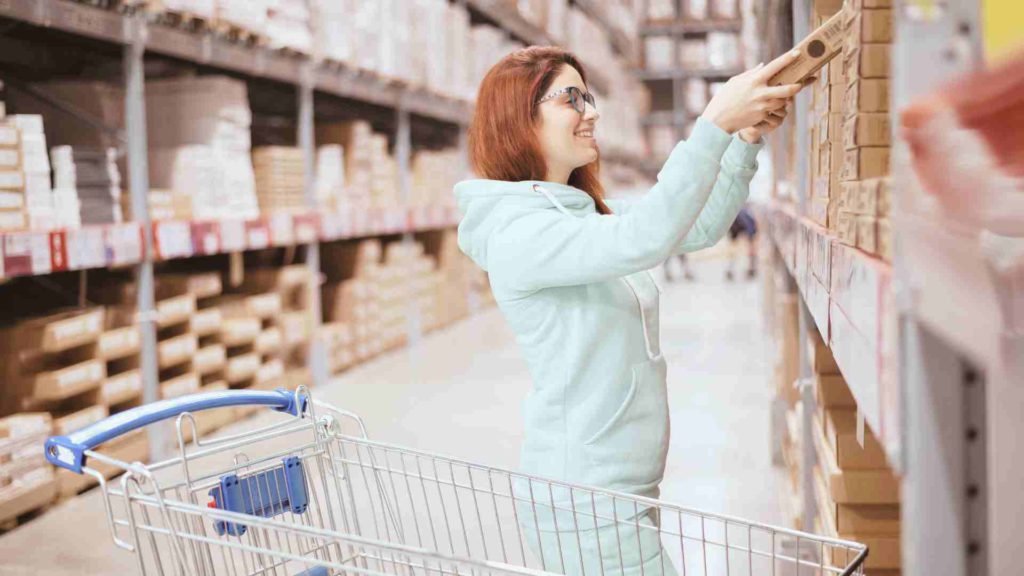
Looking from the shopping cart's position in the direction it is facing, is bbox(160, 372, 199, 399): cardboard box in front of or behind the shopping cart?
behind

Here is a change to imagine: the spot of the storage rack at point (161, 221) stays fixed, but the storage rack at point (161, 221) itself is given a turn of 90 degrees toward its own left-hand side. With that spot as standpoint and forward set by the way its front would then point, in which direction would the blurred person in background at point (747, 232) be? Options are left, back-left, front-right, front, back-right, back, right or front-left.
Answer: front

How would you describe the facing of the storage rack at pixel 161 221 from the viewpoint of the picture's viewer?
facing the viewer and to the right of the viewer

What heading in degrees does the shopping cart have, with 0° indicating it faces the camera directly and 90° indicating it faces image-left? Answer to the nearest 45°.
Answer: approximately 315°

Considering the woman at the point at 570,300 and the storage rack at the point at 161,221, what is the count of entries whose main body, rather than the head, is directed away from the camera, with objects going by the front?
0

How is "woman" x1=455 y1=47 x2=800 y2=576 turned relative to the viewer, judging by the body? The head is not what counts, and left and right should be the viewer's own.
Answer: facing to the right of the viewer

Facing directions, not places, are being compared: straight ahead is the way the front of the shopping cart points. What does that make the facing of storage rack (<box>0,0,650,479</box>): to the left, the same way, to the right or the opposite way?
the same way

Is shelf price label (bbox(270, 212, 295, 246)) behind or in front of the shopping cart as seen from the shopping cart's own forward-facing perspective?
behind

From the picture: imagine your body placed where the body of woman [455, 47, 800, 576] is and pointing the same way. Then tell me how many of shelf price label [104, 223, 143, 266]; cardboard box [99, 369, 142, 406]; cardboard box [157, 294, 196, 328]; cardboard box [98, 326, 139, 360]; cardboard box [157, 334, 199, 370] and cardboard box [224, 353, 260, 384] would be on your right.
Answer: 0

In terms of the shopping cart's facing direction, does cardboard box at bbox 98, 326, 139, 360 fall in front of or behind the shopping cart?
behind

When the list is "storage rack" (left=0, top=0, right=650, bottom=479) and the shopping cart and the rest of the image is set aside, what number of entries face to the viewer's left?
0

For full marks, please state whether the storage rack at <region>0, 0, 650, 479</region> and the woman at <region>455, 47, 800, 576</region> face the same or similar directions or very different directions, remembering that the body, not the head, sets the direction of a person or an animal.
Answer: same or similar directions

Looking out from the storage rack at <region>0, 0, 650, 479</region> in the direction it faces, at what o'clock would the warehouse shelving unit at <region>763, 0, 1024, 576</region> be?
The warehouse shelving unit is roughly at 1 o'clock from the storage rack.

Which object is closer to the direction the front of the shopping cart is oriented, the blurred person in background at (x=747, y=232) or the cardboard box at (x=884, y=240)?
the cardboard box

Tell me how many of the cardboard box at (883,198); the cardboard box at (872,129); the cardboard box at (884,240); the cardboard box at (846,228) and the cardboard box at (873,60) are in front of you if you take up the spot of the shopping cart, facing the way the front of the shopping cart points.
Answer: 5

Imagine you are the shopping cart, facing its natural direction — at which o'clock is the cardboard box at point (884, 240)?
The cardboard box is roughly at 12 o'clock from the shopping cart.

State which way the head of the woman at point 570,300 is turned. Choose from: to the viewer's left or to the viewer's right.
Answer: to the viewer's right

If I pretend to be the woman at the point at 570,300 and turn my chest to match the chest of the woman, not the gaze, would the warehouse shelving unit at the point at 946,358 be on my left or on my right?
on my right

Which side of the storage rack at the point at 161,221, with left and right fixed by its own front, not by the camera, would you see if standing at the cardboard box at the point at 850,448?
front

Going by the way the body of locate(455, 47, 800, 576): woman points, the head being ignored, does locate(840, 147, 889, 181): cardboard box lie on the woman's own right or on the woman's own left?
on the woman's own right

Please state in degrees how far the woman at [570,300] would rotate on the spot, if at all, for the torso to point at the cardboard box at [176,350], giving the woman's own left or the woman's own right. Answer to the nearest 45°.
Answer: approximately 135° to the woman's own left

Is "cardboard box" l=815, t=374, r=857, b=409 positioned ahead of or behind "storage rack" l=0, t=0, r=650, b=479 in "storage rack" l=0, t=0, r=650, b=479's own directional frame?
ahead

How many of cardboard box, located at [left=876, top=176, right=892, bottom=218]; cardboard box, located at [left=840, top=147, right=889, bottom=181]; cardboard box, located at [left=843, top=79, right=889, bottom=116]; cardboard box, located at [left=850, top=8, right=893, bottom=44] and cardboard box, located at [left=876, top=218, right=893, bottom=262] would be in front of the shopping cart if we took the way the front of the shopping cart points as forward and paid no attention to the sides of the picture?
5
